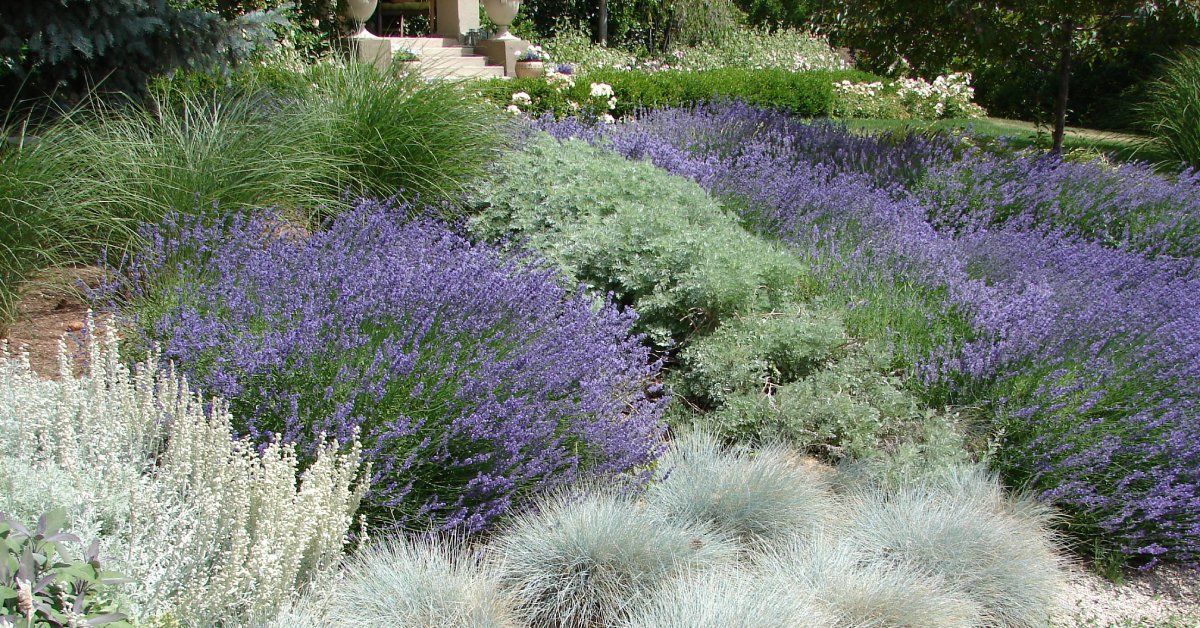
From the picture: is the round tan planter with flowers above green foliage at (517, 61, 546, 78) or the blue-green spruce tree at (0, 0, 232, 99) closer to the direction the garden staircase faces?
the blue-green spruce tree

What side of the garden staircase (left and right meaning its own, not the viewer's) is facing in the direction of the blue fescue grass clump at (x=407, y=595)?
front

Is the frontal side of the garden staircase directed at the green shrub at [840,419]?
yes

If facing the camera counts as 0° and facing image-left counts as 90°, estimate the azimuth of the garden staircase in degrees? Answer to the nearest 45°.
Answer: approximately 0°

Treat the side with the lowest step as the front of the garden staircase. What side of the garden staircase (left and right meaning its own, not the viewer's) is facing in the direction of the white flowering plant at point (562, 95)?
front

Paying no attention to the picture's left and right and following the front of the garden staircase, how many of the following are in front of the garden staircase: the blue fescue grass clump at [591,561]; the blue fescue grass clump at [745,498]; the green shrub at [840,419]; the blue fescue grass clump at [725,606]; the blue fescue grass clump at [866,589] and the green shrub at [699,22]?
5

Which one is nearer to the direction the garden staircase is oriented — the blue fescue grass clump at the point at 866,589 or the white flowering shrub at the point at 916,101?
the blue fescue grass clump

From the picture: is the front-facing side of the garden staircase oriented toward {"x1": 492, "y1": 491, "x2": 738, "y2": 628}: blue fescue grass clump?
yes

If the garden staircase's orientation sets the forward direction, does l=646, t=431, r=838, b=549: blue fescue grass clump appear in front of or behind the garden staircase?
in front

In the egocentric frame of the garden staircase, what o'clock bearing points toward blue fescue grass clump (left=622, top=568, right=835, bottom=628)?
The blue fescue grass clump is roughly at 12 o'clock from the garden staircase.

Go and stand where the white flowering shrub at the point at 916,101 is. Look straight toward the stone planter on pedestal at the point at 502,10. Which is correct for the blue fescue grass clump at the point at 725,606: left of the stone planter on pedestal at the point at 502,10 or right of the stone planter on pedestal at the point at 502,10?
left

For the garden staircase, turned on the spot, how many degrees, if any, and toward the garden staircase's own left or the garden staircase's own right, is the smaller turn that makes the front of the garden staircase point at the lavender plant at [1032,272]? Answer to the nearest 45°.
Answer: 0° — it already faces it

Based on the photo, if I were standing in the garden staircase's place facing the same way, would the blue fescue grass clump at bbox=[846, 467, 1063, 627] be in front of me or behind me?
in front

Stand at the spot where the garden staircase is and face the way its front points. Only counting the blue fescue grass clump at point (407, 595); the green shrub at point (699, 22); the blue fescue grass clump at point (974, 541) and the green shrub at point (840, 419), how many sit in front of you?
3

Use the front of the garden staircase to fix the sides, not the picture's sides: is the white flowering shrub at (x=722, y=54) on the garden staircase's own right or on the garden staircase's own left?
on the garden staircase's own left

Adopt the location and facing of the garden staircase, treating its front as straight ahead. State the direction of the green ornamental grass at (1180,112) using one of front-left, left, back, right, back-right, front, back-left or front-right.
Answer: front-left
